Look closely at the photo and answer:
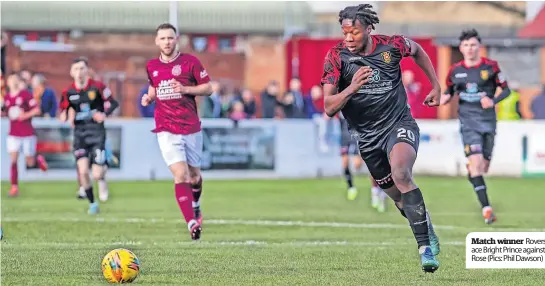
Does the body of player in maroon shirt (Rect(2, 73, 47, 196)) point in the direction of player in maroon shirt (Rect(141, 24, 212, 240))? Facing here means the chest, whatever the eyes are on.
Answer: no

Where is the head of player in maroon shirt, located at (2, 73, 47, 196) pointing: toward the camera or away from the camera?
toward the camera
